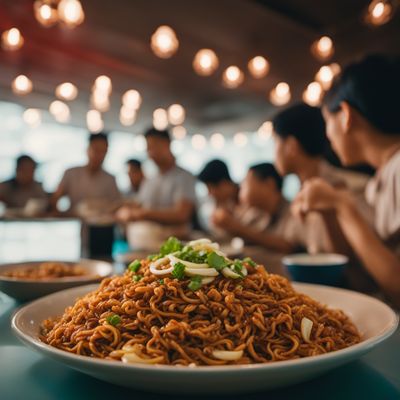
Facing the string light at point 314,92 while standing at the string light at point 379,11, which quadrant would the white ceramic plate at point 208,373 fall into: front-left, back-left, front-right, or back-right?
back-left

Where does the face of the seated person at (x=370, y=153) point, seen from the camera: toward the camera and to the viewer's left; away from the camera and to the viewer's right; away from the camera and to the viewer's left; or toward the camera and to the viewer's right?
away from the camera and to the viewer's left

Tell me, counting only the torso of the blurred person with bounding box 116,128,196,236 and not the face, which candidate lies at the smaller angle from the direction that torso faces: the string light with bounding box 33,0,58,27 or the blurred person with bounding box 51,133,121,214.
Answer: the string light

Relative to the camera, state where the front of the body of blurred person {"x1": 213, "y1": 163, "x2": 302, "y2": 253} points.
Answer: to the viewer's left

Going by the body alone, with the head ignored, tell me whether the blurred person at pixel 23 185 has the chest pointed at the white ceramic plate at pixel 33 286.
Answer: yes

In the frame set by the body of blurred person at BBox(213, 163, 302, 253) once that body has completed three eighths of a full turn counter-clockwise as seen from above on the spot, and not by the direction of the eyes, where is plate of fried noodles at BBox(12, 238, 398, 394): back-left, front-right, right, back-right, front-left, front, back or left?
front-right

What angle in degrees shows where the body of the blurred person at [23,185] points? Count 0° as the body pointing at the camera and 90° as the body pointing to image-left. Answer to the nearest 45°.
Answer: approximately 0°

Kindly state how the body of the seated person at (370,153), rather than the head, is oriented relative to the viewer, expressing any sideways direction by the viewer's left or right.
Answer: facing to the left of the viewer

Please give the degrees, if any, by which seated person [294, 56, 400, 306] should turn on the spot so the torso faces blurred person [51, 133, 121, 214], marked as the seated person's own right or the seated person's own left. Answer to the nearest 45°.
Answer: approximately 45° to the seated person's own right
